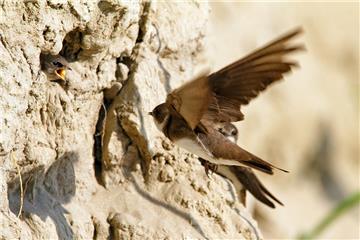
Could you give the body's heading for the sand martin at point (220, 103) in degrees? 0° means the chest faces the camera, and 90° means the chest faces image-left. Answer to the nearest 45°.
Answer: approximately 90°

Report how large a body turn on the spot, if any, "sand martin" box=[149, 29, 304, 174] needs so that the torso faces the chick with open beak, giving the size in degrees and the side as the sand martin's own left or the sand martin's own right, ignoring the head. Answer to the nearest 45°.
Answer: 0° — it already faces it
